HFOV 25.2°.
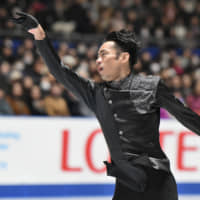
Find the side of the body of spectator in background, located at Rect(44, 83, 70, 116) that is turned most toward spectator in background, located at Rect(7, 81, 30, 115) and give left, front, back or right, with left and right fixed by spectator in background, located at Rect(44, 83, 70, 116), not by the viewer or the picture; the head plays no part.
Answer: right

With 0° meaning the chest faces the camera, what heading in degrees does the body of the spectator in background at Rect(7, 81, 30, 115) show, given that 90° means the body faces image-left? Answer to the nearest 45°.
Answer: approximately 0°

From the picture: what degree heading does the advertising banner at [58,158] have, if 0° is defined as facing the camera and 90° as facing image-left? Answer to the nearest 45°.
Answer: approximately 0°

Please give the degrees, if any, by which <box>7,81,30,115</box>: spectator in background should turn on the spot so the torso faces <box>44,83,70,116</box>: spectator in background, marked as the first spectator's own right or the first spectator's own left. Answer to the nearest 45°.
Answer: approximately 90° to the first spectator's own left

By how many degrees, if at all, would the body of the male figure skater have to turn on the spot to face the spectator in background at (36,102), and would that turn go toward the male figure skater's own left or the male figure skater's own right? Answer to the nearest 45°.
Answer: approximately 135° to the male figure skater's own right

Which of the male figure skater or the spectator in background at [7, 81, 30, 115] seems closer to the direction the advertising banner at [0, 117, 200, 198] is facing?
the male figure skater

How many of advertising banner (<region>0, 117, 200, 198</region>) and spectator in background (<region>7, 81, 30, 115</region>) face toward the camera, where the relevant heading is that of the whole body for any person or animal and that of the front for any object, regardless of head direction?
2

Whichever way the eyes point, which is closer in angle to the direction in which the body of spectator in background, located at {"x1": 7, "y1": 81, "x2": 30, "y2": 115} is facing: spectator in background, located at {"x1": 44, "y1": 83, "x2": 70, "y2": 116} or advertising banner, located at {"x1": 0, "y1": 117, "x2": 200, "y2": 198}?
the advertising banner

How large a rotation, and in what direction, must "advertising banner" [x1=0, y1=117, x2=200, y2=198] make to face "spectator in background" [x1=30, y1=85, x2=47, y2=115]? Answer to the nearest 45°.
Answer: approximately 180°

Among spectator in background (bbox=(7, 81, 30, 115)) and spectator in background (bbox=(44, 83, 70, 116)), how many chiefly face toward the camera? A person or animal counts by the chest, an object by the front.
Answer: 2

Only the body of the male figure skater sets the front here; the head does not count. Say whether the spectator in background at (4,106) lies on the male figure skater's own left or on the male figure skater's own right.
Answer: on the male figure skater's own right

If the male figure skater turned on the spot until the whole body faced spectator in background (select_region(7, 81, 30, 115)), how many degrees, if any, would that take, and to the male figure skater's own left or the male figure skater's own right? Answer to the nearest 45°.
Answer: approximately 135° to the male figure skater's own right
